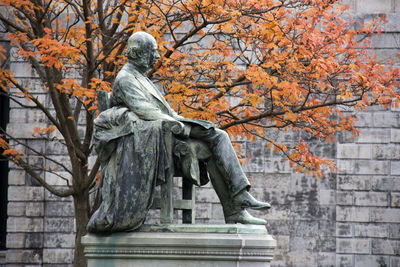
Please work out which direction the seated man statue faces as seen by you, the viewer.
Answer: facing to the right of the viewer
